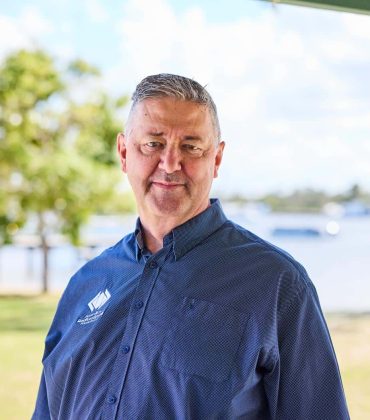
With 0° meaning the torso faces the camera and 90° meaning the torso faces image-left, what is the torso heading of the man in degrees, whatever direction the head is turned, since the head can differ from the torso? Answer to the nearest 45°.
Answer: approximately 45°

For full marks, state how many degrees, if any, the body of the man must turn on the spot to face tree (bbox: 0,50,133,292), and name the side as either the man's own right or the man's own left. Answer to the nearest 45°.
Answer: approximately 135° to the man's own right
